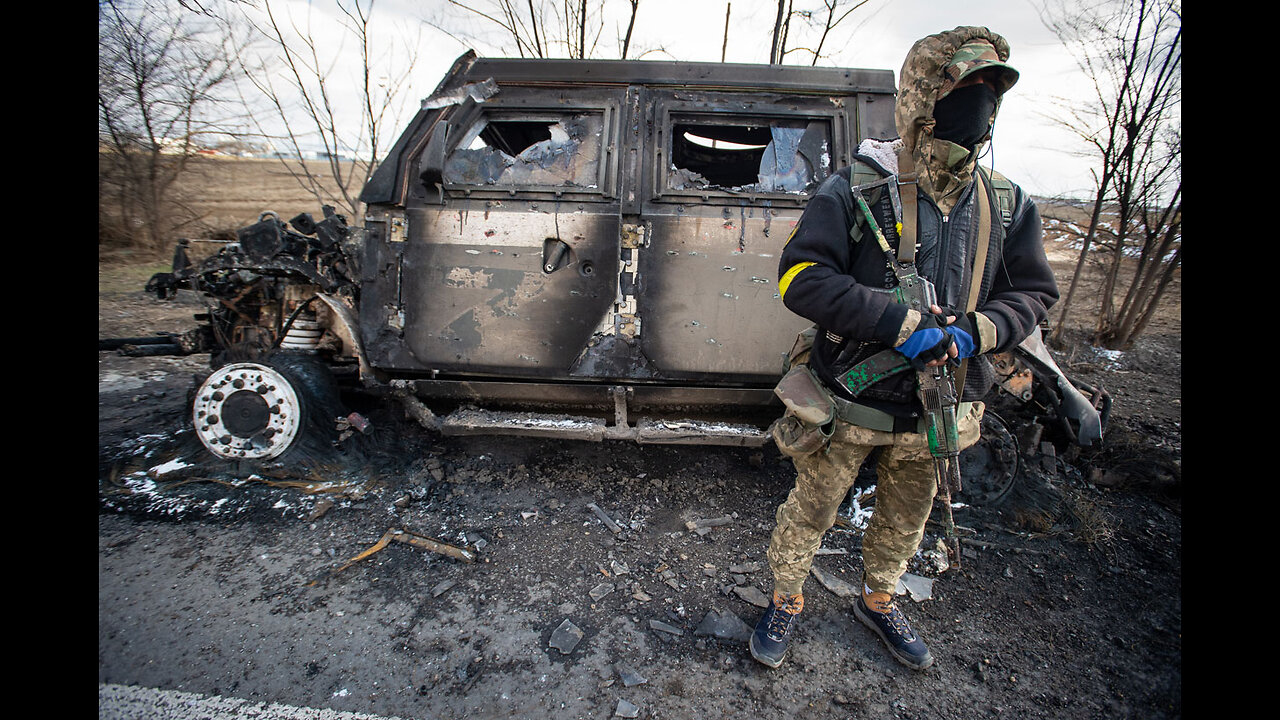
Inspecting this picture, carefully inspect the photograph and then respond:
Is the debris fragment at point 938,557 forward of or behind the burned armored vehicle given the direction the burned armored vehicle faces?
behind

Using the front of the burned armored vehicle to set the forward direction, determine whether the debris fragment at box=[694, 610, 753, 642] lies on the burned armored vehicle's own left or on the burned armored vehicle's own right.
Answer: on the burned armored vehicle's own left

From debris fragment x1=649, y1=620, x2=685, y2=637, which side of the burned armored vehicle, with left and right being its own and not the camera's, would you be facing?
left

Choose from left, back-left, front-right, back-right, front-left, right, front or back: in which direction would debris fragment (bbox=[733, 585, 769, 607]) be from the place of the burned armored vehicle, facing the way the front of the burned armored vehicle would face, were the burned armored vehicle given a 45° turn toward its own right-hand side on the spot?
back

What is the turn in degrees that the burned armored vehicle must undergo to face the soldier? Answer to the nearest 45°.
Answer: approximately 135° to its left

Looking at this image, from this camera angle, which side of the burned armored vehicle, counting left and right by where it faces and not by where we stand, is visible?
left

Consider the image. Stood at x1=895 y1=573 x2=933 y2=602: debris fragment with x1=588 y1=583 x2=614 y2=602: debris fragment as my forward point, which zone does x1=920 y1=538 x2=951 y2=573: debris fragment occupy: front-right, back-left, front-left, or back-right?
back-right

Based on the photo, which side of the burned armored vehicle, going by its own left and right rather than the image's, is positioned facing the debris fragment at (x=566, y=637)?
left
